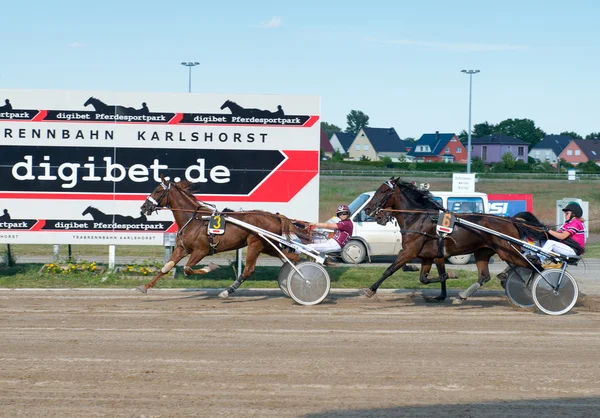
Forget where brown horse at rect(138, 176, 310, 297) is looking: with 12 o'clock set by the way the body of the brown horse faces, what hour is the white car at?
The white car is roughly at 4 o'clock from the brown horse.

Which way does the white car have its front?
to the viewer's left

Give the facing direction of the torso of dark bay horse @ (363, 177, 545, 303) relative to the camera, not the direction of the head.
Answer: to the viewer's left

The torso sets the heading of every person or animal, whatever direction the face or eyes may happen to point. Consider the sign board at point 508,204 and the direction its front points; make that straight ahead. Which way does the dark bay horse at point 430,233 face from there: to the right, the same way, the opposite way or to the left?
to the right

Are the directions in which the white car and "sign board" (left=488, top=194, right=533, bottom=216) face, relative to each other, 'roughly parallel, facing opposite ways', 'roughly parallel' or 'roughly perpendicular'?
roughly perpendicular

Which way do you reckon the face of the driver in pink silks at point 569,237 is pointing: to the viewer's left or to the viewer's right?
to the viewer's left

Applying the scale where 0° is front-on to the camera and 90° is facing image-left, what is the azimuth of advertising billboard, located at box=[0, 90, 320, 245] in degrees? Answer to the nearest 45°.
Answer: approximately 0°

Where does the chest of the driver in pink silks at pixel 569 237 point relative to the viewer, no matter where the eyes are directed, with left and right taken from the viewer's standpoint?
facing to the left of the viewer

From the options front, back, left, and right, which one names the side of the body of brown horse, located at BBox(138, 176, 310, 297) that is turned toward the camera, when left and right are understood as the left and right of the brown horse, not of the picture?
left
